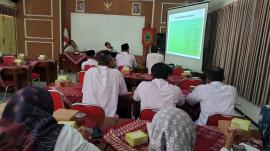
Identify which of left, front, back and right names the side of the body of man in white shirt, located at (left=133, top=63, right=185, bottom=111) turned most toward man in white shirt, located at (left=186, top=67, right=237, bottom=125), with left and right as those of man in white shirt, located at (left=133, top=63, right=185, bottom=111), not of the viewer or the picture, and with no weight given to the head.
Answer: right

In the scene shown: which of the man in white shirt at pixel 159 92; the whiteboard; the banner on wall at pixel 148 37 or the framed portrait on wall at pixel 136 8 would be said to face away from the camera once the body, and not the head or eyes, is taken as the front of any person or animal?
the man in white shirt

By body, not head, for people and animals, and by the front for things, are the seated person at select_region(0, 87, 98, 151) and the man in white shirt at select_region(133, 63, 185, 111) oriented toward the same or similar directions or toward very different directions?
same or similar directions

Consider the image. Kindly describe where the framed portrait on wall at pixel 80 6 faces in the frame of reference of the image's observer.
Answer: facing the viewer

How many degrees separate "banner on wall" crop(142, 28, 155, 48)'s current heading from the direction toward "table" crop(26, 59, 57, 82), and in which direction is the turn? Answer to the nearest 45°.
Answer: approximately 45° to its right

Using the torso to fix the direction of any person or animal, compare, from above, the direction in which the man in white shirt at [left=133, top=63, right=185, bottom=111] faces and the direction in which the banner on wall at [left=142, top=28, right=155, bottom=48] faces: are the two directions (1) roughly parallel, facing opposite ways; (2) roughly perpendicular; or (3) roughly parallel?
roughly parallel, facing opposite ways

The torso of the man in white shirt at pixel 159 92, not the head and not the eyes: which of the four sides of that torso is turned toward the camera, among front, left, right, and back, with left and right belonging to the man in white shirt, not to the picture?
back

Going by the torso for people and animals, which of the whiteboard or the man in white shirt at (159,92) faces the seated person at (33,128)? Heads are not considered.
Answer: the whiteboard

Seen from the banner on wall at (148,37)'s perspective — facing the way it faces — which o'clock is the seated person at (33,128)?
The seated person is roughly at 12 o'clock from the banner on wall.

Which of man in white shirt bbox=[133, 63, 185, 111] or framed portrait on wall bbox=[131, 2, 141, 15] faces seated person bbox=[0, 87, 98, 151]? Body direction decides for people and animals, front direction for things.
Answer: the framed portrait on wall

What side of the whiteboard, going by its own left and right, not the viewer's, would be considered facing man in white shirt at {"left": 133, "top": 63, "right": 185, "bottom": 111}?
front

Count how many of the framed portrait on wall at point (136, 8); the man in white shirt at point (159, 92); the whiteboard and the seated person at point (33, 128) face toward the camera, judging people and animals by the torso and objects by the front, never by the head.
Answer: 2

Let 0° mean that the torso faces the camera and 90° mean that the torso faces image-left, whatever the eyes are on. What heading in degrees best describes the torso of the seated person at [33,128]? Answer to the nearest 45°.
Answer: approximately 225°

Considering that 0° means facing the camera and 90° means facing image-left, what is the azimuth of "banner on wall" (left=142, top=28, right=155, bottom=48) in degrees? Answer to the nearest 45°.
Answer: approximately 0°

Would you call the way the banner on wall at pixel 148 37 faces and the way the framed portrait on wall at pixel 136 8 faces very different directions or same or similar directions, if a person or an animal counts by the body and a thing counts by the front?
same or similar directions

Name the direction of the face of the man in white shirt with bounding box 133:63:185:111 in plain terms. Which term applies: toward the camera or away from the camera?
away from the camera

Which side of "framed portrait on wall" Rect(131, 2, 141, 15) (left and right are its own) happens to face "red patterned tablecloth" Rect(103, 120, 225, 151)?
front
